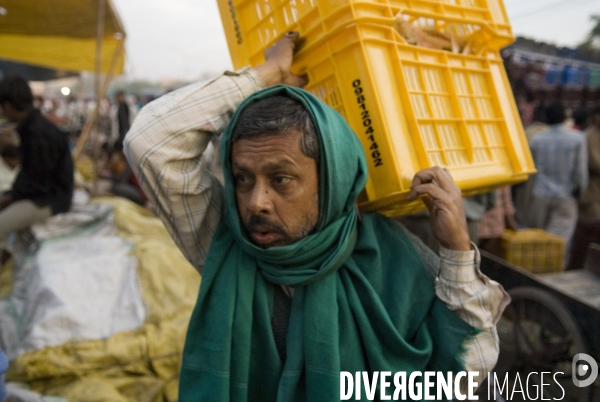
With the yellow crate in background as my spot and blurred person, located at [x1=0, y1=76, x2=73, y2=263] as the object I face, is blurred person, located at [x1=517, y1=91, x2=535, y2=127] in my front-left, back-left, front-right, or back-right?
back-right

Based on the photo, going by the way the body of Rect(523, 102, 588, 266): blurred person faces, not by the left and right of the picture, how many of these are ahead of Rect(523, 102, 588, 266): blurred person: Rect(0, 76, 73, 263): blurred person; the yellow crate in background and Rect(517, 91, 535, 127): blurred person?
1

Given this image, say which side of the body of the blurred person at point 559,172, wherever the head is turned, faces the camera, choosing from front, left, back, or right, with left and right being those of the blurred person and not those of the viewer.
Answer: back

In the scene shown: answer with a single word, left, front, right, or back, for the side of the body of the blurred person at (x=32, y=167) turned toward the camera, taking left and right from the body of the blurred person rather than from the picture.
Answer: left

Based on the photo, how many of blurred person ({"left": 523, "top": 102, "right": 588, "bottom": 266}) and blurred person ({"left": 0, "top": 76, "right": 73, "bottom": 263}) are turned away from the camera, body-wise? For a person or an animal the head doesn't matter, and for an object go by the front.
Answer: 1

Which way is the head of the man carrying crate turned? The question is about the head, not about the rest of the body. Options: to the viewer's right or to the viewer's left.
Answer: to the viewer's left

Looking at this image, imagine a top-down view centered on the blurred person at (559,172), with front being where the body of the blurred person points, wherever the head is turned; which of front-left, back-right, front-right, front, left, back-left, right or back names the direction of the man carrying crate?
back
